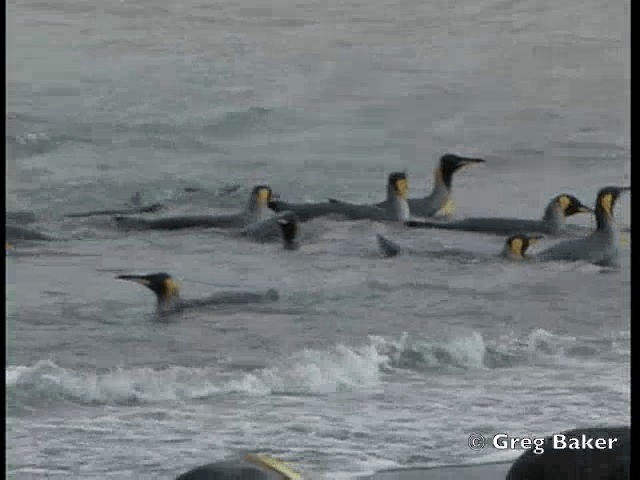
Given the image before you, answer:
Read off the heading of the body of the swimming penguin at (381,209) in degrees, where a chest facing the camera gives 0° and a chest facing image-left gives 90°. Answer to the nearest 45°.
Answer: approximately 270°

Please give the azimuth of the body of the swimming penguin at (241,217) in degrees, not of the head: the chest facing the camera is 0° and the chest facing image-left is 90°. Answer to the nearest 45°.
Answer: approximately 270°

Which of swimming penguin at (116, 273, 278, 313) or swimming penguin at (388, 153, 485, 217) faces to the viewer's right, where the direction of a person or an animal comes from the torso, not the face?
swimming penguin at (388, 153, 485, 217)

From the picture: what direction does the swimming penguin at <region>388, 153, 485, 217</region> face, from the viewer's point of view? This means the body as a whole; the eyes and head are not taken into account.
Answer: to the viewer's right

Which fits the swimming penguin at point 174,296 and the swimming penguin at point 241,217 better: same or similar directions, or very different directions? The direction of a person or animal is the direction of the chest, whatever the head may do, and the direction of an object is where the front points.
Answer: very different directions

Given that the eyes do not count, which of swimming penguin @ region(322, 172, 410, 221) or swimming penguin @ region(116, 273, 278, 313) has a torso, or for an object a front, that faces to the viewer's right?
swimming penguin @ region(322, 172, 410, 221)

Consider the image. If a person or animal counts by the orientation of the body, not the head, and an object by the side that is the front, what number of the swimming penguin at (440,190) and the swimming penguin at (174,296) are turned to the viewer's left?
1

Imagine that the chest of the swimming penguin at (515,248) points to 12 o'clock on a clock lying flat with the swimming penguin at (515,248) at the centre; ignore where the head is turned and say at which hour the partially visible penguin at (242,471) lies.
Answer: the partially visible penguin at (242,471) is roughly at 5 o'clock from the swimming penguin at (515,248).

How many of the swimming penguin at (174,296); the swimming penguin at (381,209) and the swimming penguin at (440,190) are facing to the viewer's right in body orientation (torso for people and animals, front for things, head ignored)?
2

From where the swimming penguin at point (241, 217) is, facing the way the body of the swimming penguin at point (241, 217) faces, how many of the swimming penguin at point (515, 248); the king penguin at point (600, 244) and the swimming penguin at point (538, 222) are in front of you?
3

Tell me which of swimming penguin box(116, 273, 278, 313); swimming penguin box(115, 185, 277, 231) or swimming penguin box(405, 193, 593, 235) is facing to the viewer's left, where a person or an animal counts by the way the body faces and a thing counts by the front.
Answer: swimming penguin box(116, 273, 278, 313)

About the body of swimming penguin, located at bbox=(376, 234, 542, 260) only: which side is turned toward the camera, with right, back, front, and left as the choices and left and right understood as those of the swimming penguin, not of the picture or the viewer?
right

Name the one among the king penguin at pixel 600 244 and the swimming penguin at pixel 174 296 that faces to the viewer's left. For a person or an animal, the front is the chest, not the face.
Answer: the swimming penguin
